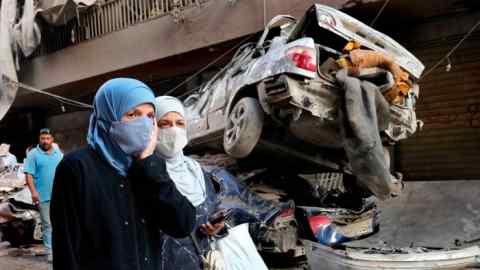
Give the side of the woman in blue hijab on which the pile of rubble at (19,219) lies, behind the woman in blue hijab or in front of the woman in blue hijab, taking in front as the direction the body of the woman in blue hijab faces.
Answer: behind

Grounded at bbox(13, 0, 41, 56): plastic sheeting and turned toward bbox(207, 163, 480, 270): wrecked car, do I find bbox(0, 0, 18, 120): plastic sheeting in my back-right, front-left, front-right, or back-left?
back-right

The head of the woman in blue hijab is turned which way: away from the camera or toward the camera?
toward the camera

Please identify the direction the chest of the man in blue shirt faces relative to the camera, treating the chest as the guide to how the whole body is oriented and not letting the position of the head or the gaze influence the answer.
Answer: toward the camera

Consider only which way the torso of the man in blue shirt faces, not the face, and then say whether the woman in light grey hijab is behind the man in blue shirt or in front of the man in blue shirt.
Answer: in front

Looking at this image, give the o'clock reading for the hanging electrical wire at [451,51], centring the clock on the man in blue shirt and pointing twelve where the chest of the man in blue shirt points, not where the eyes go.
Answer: The hanging electrical wire is roughly at 9 o'clock from the man in blue shirt.

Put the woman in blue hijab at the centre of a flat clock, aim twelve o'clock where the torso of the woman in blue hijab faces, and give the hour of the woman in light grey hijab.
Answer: The woman in light grey hijab is roughly at 8 o'clock from the woman in blue hijab.

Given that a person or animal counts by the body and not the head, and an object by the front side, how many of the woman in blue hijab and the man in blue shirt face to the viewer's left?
0

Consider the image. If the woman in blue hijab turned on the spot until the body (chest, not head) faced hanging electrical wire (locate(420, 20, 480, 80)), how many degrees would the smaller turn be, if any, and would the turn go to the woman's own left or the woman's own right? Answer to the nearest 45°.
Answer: approximately 90° to the woman's own left

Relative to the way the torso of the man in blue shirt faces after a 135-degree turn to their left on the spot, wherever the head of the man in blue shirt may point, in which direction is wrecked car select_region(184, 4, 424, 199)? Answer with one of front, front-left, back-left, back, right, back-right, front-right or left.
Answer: right

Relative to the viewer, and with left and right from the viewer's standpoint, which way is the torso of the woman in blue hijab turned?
facing the viewer and to the right of the viewer
